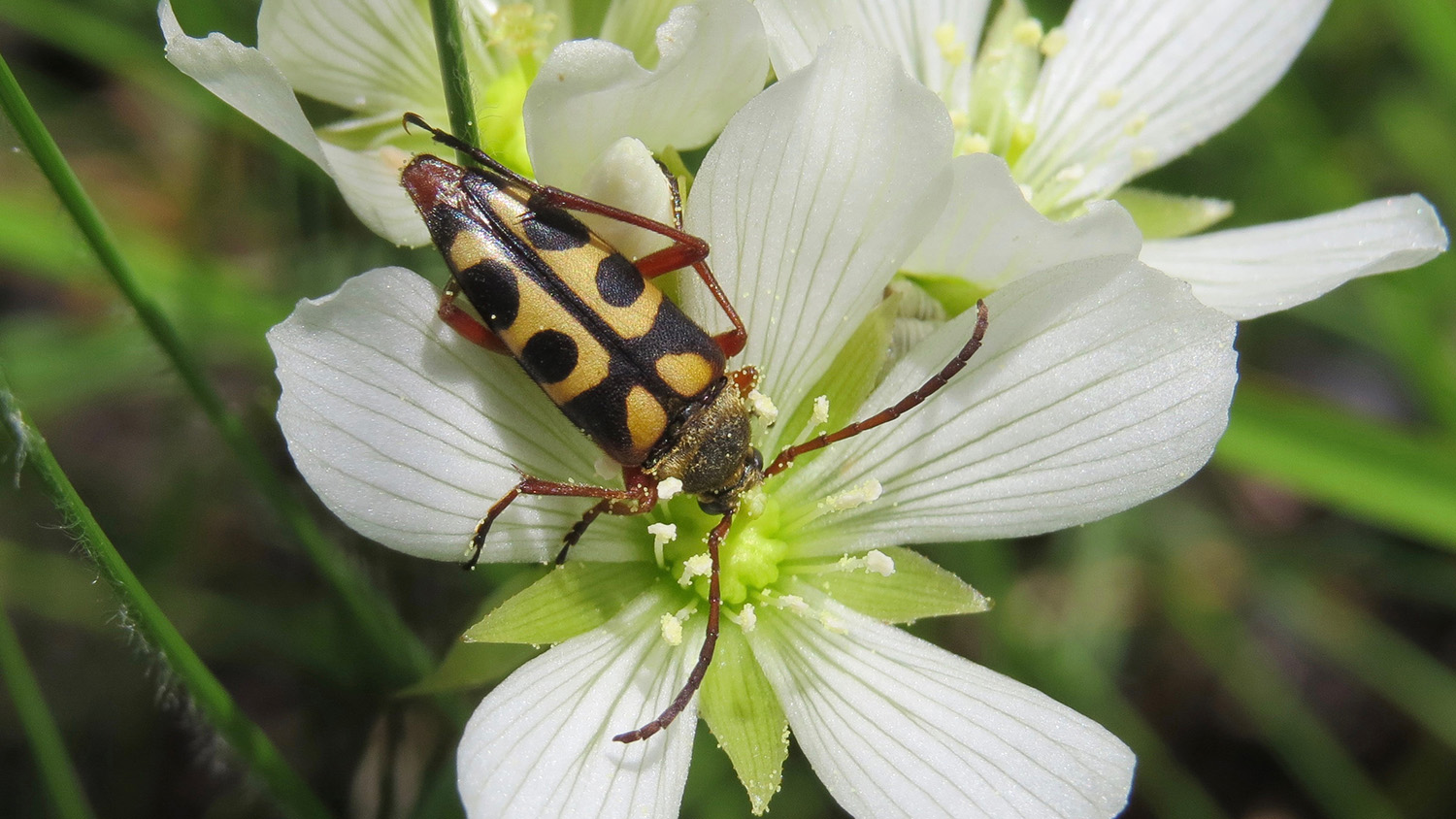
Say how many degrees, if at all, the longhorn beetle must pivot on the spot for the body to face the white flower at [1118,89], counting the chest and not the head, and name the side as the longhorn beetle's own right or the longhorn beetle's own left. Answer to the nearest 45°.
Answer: approximately 90° to the longhorn beetle's own left

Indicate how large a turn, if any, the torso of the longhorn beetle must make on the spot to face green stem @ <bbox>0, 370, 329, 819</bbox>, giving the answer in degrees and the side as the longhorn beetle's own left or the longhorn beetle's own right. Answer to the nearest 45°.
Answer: approximately 135° to the longhorn beetle's own right

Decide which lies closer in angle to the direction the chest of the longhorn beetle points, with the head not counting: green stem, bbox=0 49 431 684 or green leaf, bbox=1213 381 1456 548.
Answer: the green leaf

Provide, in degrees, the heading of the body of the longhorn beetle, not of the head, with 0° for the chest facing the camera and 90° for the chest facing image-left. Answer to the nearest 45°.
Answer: approximately 315°
